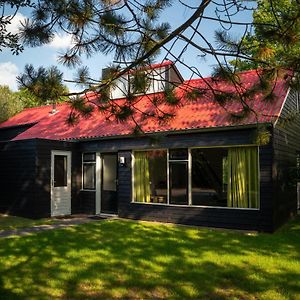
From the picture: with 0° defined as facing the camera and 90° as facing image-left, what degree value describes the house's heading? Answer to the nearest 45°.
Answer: approximately 45°

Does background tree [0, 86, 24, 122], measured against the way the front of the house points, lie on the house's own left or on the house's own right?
on the house's own right

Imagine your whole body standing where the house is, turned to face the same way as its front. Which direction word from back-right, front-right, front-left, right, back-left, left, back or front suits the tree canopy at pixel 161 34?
front-left

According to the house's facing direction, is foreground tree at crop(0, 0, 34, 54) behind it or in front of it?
in front
